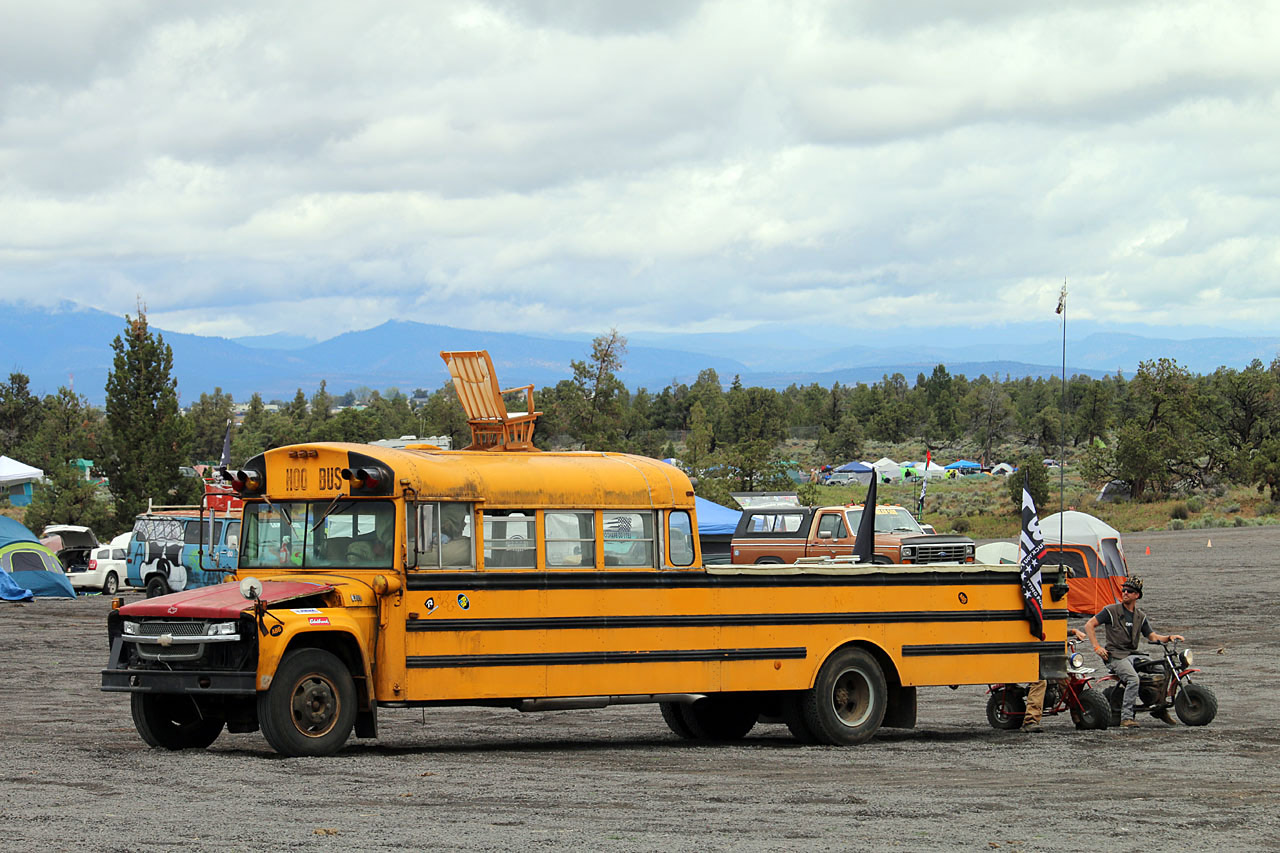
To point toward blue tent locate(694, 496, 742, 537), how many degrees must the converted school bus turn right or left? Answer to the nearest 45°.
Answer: approximately 135° to its right

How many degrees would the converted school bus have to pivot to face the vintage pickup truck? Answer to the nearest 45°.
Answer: approximately 135° to its right

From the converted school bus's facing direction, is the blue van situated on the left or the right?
on its right

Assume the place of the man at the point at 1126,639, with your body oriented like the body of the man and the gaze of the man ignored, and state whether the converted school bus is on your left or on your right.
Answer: on your right

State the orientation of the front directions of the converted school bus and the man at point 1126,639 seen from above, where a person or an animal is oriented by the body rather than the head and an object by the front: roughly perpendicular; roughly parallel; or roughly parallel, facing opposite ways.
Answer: roughly perpendicular

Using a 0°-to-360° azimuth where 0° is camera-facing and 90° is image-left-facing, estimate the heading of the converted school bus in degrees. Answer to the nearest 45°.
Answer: approximately 45°
